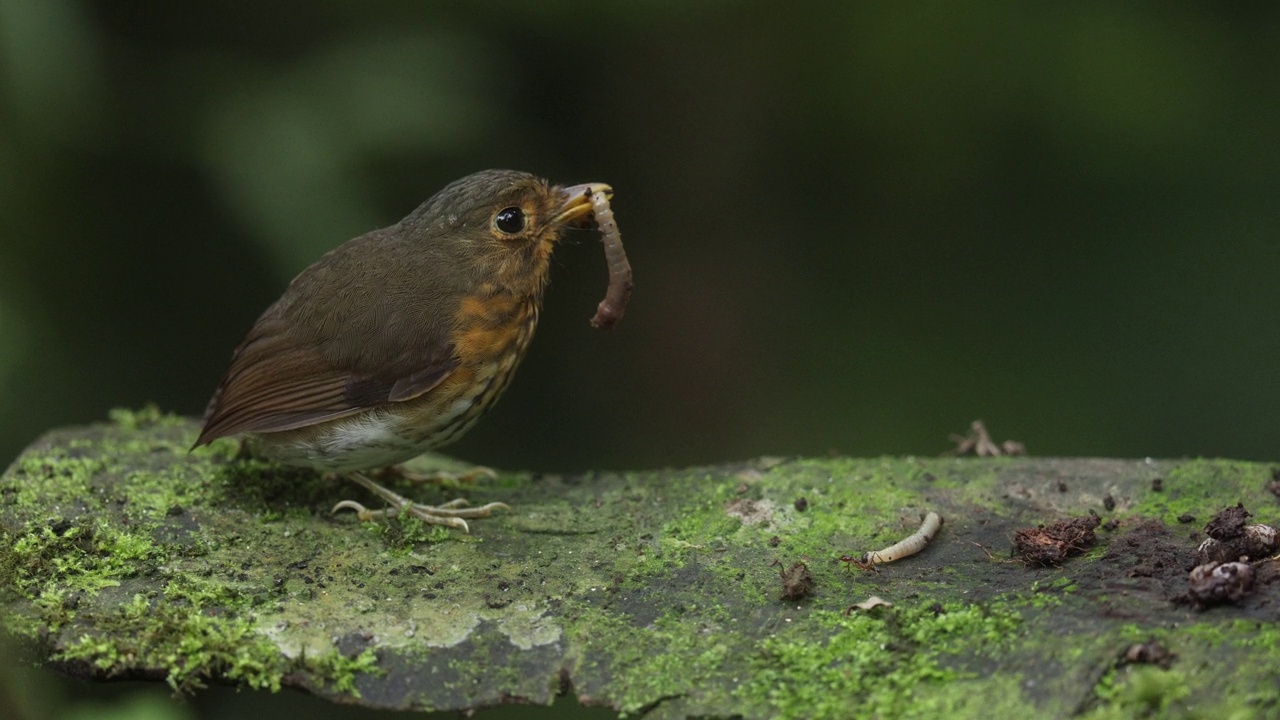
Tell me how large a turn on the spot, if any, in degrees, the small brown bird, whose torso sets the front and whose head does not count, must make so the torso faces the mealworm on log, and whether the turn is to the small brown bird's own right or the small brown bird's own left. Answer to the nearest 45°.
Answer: approximately 45° to the small brown bird's own right

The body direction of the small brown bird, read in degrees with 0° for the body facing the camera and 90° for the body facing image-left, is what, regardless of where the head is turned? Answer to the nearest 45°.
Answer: approximately 270°
